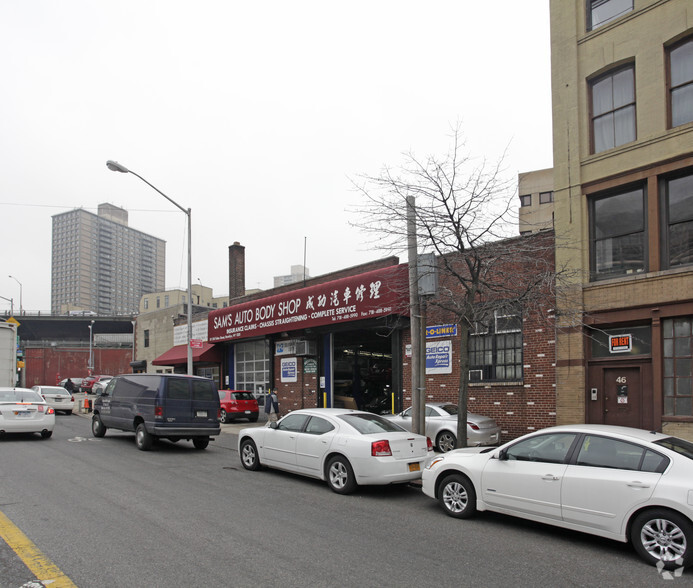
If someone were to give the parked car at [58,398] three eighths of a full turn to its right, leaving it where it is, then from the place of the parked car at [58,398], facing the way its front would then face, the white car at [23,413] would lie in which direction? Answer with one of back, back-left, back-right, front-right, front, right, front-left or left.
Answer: right

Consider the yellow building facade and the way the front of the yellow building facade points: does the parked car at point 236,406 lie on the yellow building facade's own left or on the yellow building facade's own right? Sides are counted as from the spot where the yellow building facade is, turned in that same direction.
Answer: on the yellow building facade's own right

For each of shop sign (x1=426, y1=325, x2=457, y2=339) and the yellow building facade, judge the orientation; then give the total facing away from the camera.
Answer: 0

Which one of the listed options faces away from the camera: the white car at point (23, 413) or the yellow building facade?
the white car

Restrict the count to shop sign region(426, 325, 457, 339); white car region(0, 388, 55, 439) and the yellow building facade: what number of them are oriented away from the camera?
1

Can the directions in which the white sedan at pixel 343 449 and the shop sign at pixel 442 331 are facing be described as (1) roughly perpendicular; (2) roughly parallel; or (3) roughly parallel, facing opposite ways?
roughly perpendicular

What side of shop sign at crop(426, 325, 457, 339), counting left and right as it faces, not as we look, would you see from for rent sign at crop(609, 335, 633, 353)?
left

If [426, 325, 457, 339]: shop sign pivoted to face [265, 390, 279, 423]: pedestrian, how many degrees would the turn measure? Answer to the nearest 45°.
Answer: approximately 90° to its right

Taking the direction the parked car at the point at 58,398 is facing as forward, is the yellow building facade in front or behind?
behind

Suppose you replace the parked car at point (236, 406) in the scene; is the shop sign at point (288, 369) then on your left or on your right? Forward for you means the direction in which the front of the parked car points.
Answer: on your right

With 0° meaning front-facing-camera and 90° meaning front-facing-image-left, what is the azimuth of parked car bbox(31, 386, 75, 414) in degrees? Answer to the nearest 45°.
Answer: approximately 135°
